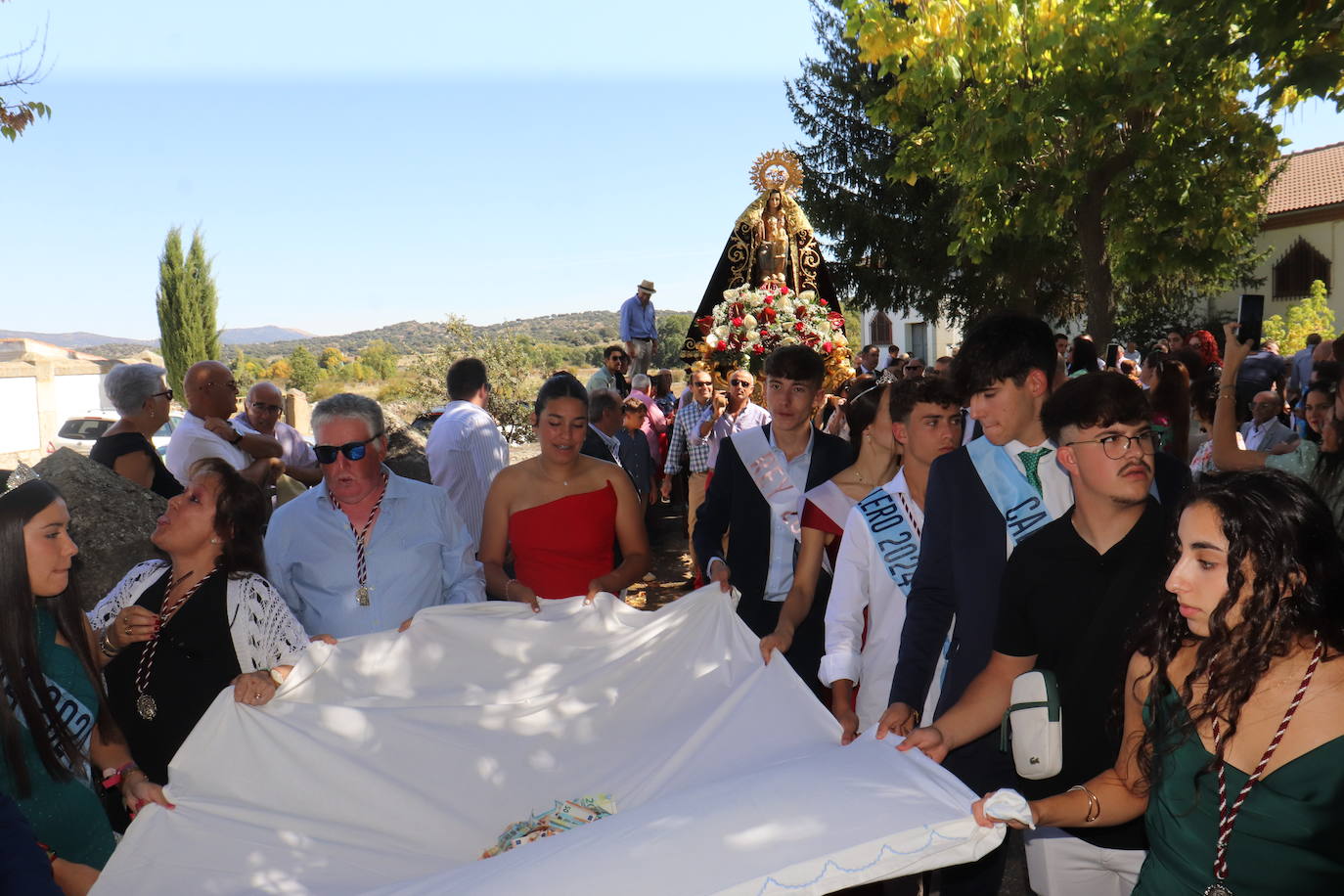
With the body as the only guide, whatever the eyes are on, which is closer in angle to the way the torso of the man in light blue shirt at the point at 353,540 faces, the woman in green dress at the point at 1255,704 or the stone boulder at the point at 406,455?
the woman in green dress

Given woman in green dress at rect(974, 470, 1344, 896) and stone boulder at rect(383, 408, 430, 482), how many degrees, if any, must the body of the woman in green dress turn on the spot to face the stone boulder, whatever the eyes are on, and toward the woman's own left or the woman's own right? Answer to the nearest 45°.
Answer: approximately 90° to the woman's own right

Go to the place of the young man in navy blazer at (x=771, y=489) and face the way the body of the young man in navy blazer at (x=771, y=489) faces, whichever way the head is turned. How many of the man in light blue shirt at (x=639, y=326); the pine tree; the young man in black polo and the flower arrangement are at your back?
3

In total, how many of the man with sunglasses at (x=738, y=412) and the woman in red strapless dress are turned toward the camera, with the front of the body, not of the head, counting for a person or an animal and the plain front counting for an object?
2

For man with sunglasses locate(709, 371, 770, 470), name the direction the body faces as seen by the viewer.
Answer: toward the camera

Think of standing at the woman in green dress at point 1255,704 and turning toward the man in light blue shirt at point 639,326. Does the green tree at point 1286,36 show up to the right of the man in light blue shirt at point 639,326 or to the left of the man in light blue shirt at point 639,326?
right

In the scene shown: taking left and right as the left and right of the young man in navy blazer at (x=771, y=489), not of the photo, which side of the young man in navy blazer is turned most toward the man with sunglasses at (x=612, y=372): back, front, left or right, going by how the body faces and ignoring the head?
back

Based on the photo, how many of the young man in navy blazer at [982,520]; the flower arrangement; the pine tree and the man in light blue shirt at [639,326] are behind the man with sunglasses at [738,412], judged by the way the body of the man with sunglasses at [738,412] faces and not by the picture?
3

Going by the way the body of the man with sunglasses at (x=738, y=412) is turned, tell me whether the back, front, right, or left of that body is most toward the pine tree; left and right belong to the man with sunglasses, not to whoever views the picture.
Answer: back

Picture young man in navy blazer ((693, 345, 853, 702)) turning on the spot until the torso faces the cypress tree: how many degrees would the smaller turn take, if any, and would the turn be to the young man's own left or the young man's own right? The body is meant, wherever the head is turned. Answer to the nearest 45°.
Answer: approximately 135° to the young man's own right

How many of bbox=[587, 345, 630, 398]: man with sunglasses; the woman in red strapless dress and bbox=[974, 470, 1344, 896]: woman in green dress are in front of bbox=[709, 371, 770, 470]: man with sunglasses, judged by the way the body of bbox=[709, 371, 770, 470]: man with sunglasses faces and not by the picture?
2

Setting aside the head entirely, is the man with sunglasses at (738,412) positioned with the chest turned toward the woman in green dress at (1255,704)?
yes

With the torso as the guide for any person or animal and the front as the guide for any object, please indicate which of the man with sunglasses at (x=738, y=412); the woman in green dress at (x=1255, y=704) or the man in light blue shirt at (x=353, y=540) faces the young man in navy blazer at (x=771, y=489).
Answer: the man with sunglasses

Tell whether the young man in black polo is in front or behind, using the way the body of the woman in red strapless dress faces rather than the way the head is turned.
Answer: in front

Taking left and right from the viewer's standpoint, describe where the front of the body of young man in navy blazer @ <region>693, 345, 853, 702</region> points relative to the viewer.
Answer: facing the viewer

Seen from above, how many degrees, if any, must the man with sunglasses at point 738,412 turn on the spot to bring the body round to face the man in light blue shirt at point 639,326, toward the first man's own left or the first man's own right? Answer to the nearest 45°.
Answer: approximately 180°
